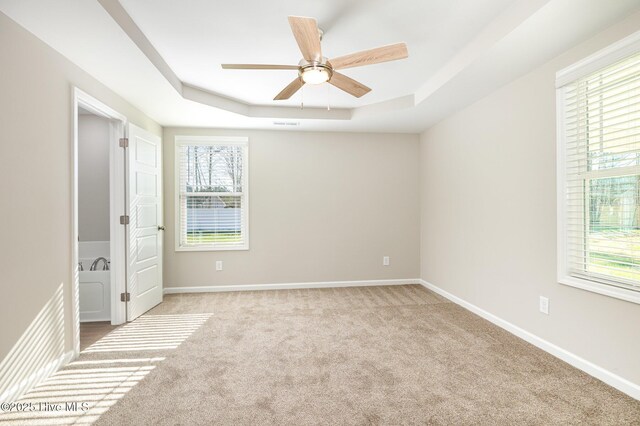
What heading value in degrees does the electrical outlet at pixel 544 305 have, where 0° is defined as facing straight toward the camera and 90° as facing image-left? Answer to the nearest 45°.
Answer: approximately 45°

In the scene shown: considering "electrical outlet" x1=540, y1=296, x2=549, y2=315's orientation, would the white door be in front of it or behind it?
in front

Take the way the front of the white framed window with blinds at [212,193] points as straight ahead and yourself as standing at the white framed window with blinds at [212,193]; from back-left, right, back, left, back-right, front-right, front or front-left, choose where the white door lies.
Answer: front-right

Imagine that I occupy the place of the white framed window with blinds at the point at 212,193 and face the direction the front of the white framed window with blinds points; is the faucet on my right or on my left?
on my right

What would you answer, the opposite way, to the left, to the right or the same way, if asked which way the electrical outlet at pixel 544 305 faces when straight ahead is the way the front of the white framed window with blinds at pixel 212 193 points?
to the right

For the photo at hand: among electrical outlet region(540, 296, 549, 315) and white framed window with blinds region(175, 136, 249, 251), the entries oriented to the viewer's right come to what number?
0

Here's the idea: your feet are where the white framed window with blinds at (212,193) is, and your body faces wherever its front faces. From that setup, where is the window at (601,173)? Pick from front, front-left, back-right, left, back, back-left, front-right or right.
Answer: front-left
